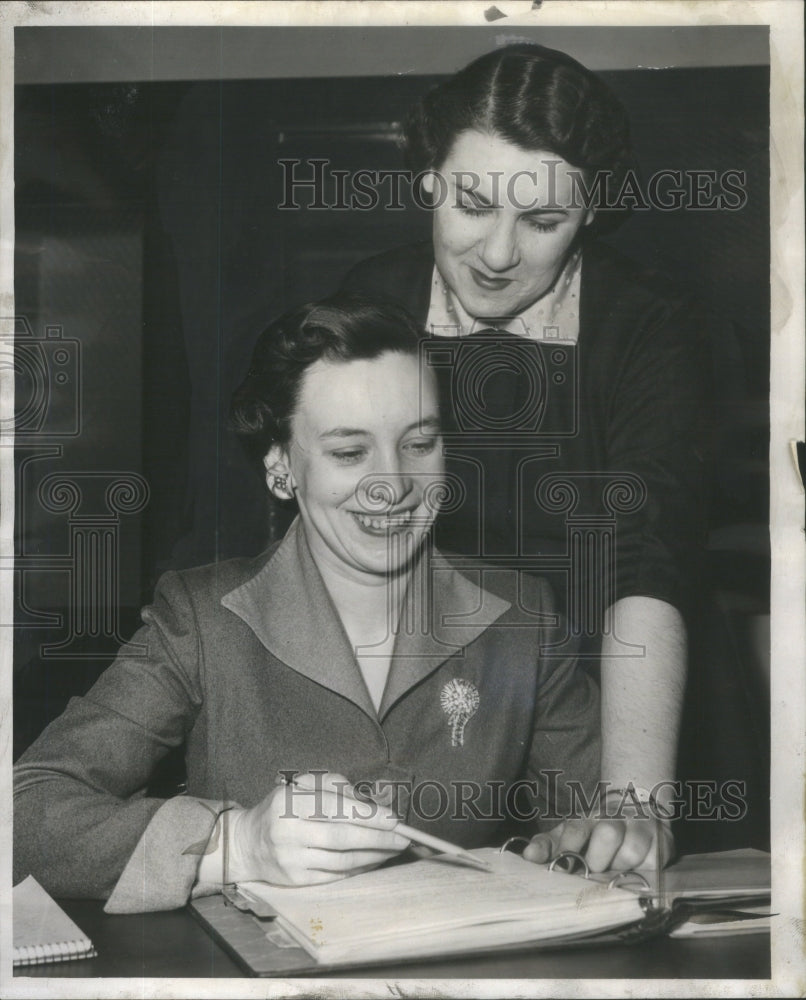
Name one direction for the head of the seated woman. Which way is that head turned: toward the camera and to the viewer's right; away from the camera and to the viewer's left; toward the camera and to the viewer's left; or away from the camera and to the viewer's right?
toward the camera and to the viewer's right

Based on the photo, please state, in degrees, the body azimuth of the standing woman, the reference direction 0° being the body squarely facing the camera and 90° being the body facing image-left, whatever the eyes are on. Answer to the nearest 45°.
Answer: approximately 0°

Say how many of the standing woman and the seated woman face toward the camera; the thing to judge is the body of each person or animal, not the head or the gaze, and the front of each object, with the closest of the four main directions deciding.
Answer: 2
